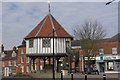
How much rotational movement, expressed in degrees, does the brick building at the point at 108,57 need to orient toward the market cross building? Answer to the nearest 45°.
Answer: approximately 45° to its right

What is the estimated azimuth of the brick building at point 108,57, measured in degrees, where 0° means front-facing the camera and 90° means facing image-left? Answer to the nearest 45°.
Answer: approximately 0°

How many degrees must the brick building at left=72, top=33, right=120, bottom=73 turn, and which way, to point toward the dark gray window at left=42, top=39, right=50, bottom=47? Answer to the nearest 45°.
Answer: approximately 45° to its right
